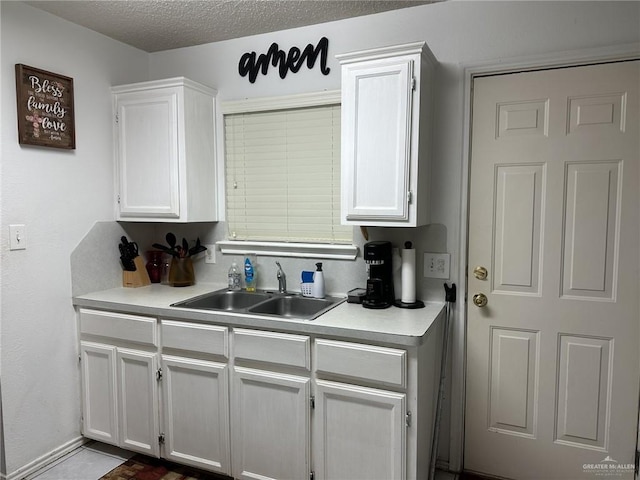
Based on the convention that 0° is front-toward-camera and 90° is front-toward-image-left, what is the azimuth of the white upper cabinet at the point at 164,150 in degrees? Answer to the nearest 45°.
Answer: approximately 45°

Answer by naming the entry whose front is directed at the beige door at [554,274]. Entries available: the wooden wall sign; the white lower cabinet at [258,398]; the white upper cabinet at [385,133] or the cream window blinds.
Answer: the wooden wall sign

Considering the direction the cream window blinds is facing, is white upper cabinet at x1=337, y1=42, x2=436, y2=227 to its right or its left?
on its left

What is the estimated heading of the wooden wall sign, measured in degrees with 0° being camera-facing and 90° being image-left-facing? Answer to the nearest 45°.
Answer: approximately 315°

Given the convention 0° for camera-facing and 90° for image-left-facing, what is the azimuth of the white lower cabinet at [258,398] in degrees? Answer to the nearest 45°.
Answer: approximately 45°

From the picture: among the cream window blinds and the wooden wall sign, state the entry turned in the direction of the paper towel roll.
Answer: the wooden wall sign

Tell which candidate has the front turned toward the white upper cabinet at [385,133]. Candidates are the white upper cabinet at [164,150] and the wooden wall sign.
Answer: the wooden wall sign

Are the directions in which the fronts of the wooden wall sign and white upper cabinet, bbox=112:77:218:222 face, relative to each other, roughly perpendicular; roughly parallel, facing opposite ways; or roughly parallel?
roughly perpendicular
